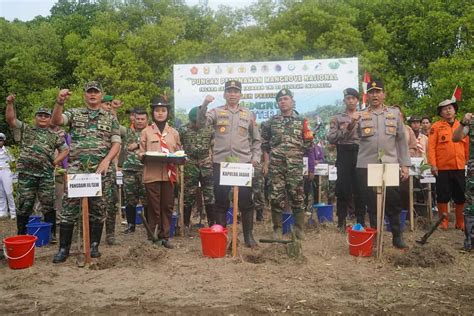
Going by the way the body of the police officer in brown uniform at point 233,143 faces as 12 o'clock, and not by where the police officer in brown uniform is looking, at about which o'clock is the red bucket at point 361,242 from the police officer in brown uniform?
The red bucket is roughly at 10 o'clock from the police officer in brown uniform.

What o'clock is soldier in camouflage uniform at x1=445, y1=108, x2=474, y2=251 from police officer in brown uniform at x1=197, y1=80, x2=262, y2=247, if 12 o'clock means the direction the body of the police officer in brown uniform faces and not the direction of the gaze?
The soldier in camouflage uniform is roughly at 9 o'clock from the police officer in brown uniform.

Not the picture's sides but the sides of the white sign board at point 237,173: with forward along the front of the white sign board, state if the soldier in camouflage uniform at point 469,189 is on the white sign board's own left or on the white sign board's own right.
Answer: on the white sign board's own left

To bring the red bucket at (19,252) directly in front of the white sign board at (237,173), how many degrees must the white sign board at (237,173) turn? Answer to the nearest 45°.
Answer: approximately 90° to its right

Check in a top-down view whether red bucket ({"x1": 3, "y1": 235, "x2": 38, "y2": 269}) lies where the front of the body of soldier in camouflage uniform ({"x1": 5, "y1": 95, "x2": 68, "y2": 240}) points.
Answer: yes
